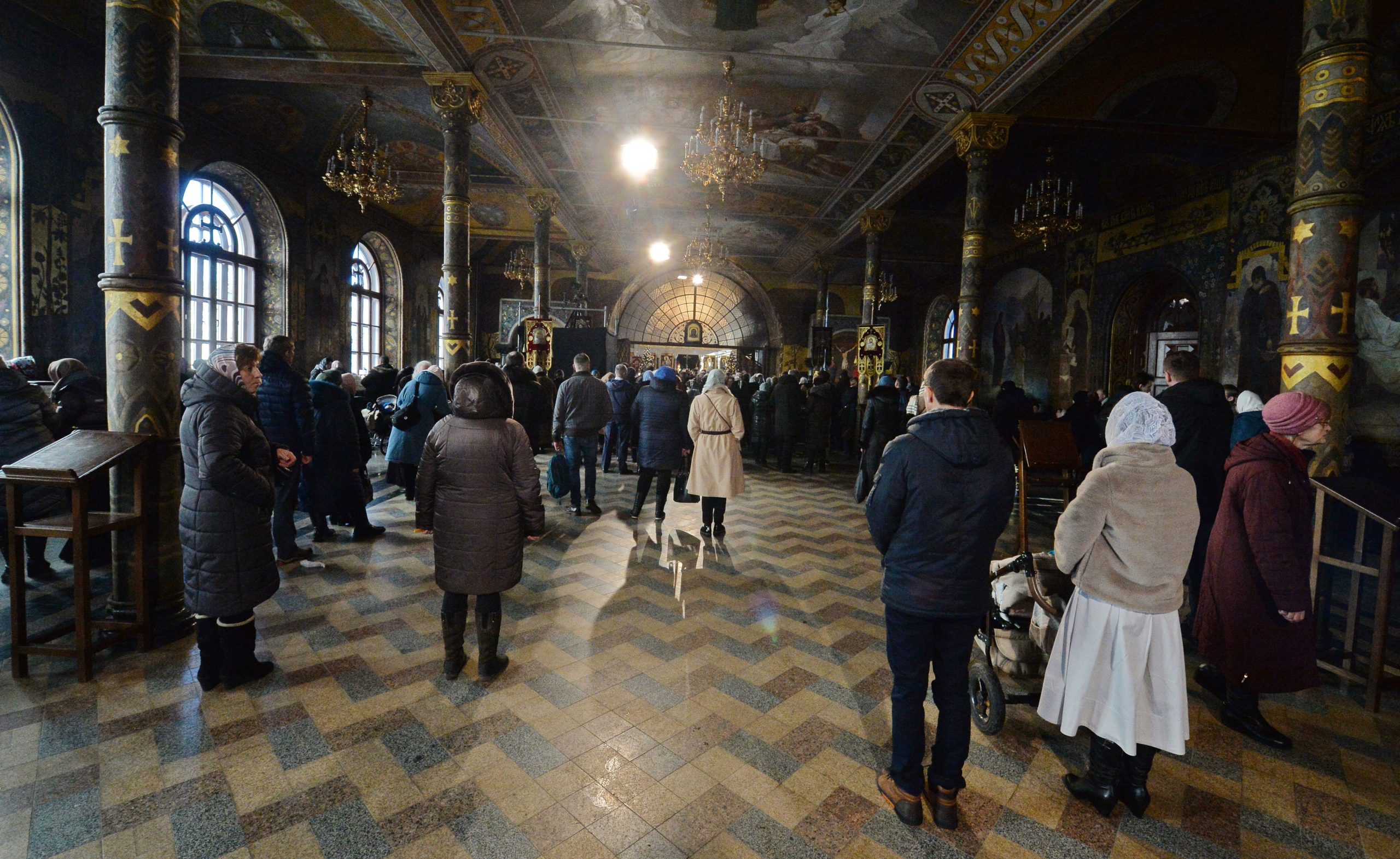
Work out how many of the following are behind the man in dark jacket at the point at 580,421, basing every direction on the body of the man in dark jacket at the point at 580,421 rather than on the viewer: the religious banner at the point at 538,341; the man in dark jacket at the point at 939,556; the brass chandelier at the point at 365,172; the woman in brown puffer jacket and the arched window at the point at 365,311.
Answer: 2

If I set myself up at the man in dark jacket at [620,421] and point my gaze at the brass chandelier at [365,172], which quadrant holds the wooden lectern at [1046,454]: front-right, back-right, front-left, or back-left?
back-left

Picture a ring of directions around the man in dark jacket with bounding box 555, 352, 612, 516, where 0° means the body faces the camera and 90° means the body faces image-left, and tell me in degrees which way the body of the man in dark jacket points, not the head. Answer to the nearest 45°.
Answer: approximately 180°

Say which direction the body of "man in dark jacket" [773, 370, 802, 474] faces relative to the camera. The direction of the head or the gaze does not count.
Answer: away from the camera

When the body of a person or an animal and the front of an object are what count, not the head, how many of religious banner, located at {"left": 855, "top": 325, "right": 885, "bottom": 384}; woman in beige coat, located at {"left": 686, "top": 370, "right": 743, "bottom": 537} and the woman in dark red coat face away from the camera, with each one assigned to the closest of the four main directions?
1

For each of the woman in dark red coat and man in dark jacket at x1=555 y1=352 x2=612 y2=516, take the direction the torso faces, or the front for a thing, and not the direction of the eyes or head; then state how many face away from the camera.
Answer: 1

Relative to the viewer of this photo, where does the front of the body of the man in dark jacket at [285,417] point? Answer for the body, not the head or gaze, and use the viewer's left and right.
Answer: facing away from the viewer and to the right of the viewer

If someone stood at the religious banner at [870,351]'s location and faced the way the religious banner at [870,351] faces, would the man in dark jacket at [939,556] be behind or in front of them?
in front

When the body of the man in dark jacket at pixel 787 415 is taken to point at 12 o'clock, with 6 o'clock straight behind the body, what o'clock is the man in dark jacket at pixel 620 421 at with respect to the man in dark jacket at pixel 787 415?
the man in dark jacket at pixel 620 421 is roughly at 8 o'clock from the man in dark jacket at pixel 787 415.

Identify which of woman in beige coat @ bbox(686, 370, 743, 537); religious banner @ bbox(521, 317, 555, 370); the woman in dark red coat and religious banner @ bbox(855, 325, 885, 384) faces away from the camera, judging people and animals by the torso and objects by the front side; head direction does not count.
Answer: the woman in beige coat

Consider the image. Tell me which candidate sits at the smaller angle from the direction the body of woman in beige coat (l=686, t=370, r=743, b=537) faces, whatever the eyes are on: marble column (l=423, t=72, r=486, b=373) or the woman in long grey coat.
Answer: the marble column

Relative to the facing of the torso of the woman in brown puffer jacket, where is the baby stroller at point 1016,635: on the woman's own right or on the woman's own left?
on the woman's own right

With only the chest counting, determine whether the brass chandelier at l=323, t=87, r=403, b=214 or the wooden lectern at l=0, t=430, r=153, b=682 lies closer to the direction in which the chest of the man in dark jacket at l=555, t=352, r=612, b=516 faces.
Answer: the brass chandelier

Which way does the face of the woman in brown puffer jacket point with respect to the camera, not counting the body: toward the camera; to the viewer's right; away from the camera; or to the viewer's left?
away from the camera

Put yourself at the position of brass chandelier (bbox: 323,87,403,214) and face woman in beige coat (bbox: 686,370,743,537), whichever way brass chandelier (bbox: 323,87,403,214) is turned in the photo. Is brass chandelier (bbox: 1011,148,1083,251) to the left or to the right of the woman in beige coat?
left

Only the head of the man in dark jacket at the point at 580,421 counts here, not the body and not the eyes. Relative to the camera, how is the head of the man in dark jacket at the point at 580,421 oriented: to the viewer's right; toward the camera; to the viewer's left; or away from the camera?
away from the camera

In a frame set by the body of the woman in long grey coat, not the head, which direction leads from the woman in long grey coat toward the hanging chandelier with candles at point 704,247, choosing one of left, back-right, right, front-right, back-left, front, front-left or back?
front-left

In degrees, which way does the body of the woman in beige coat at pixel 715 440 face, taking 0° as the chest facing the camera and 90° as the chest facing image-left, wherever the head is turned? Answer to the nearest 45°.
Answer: approximately 180°
